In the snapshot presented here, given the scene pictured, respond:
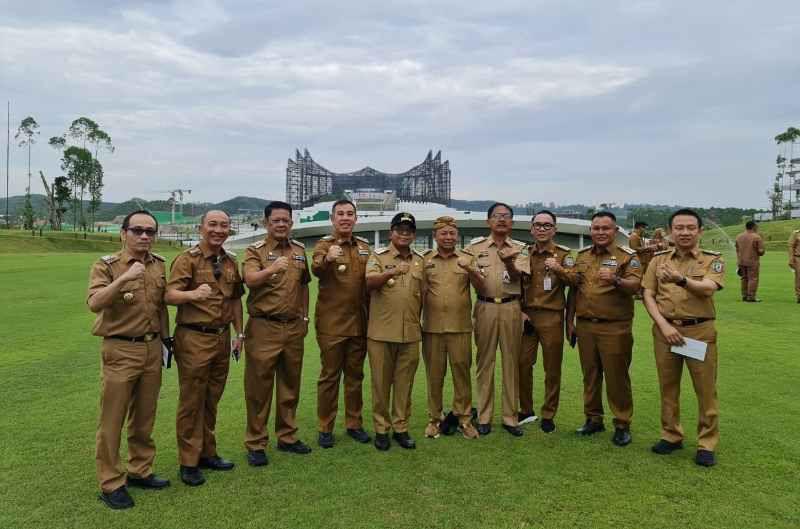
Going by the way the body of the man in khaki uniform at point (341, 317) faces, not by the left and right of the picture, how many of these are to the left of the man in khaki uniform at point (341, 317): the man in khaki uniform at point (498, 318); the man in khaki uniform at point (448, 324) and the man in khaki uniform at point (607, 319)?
3

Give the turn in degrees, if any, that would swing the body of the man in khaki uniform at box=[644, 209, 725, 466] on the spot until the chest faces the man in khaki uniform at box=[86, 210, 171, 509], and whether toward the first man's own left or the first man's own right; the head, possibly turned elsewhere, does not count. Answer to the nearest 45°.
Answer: approximately 45° to the first man's own right

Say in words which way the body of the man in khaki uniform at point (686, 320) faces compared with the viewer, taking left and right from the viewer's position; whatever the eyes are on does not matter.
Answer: facing the viewer

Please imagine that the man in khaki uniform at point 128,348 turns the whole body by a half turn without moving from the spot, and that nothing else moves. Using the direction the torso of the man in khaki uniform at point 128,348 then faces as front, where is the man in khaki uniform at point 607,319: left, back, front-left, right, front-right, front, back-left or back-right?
back-right

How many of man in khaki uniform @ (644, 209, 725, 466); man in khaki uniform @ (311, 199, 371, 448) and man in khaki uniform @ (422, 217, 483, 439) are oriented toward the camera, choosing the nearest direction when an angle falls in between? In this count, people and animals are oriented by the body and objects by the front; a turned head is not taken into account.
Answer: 3

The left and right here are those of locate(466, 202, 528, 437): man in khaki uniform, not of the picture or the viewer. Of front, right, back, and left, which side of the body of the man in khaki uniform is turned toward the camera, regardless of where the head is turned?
front

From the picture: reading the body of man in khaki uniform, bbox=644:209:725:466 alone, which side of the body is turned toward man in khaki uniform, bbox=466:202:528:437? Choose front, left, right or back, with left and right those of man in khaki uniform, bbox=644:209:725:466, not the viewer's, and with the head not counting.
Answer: right

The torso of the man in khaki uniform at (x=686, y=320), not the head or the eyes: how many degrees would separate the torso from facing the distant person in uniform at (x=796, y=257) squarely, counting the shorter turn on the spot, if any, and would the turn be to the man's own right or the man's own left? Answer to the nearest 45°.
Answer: approximately 180°

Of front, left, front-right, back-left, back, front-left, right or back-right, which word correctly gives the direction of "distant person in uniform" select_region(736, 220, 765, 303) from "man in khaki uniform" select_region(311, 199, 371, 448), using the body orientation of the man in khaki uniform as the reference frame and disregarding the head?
back-left

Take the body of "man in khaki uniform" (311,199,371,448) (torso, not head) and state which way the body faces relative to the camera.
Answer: toward the camera
